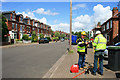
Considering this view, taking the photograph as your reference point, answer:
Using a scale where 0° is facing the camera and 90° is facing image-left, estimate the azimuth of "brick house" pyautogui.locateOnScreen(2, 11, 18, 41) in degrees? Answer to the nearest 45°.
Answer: approximately 315°

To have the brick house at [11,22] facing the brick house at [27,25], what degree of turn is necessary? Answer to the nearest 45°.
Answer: approximately 90° to its left

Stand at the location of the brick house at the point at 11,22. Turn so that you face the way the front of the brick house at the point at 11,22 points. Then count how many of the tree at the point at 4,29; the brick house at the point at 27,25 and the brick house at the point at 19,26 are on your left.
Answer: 2

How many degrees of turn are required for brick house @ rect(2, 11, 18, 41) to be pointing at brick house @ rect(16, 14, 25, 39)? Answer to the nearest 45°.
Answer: approximately 90° to its left

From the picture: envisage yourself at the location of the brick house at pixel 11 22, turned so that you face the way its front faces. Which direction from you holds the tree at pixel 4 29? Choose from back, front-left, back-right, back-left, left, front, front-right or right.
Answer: front-right

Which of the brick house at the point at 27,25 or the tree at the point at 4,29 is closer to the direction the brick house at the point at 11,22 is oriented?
the tree
